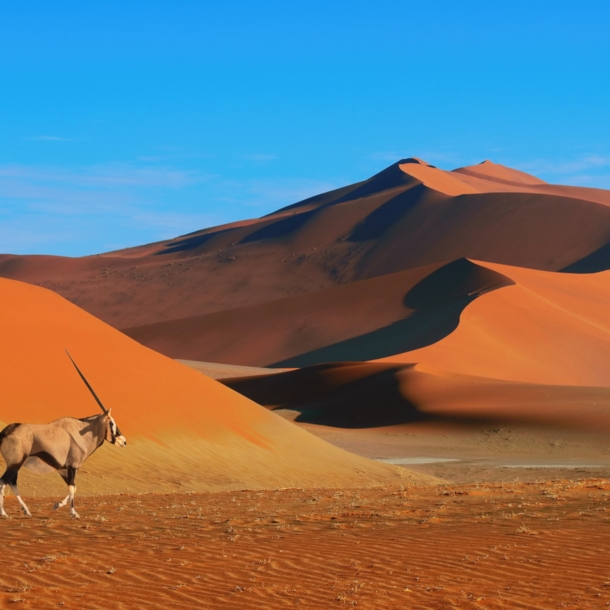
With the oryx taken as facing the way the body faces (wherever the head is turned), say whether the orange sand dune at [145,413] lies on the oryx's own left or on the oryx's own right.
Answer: on the oryx's own left

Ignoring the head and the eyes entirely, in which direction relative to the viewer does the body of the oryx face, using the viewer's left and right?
facing to the right of the viewer

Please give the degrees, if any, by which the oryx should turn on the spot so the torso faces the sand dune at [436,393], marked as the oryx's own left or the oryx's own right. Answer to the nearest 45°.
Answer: approximately 45° to the oryx's own left
